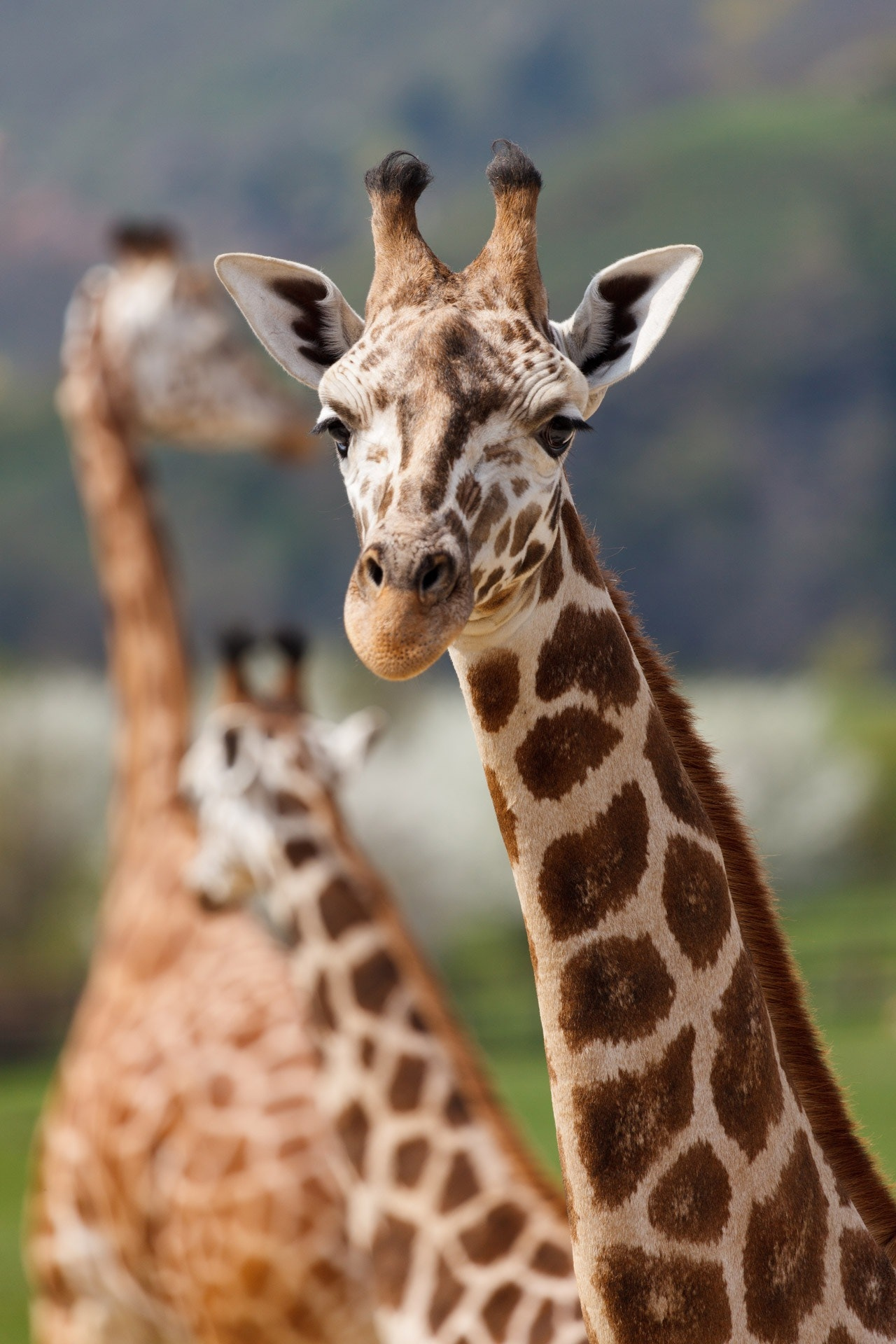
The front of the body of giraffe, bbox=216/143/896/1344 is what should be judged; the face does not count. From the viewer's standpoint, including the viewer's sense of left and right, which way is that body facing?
facing the viewer and to the left of the viewer

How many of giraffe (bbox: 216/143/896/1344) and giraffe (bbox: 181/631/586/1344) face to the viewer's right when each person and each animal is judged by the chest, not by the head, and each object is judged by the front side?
0

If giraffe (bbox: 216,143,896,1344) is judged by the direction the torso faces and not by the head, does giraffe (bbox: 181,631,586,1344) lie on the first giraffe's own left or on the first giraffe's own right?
on the first giraffe's own right

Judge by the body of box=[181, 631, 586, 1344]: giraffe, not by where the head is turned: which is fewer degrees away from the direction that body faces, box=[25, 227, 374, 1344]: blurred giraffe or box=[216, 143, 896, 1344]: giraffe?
the blurred giraffe

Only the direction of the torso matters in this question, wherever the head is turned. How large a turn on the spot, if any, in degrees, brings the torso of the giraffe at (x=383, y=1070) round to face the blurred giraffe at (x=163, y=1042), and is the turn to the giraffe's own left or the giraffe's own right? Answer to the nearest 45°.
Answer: approximately 45° to the giraffe's own right

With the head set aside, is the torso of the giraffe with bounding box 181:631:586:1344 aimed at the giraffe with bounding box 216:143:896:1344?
no

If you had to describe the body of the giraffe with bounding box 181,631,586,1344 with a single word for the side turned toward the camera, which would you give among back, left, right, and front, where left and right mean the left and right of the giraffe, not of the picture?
left

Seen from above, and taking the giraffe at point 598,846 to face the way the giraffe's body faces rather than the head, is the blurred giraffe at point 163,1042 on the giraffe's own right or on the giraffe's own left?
on the giraffe's own right
